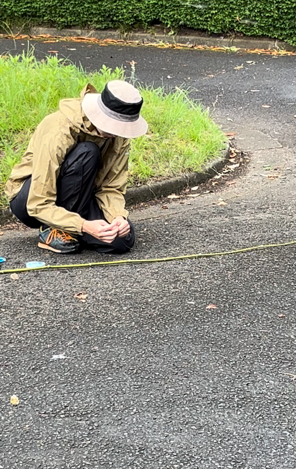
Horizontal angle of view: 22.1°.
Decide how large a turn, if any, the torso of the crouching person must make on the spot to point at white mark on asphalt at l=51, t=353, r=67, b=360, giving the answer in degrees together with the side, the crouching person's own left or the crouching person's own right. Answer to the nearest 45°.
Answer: approximately 45° to the crouching person's own right

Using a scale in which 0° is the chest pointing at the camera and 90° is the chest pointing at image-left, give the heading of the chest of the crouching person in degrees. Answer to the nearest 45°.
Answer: approximately 315°

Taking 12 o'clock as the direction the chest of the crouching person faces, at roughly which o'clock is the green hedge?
The green hedge is roughly at 8 o'clock from the crouching person.

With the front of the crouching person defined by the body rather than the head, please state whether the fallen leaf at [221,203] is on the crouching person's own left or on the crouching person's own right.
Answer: on the crouching person's own left
